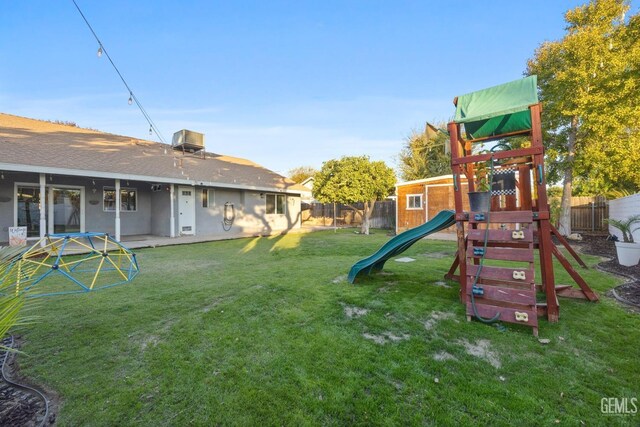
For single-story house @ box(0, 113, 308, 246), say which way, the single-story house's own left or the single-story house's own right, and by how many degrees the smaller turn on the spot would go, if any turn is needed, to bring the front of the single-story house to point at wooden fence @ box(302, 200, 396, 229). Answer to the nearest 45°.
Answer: approximately 135° to the single-story house's own right

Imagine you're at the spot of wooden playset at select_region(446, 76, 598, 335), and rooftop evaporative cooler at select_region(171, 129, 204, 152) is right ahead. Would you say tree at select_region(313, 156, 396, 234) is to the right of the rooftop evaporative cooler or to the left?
right

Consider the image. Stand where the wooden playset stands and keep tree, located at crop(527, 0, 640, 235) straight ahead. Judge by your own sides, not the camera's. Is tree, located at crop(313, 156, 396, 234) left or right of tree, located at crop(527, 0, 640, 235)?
left

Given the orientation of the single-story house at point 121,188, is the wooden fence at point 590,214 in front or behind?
in front

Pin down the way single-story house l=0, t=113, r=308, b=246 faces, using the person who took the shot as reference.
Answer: facing away from the viewer and to the left of the viewer
